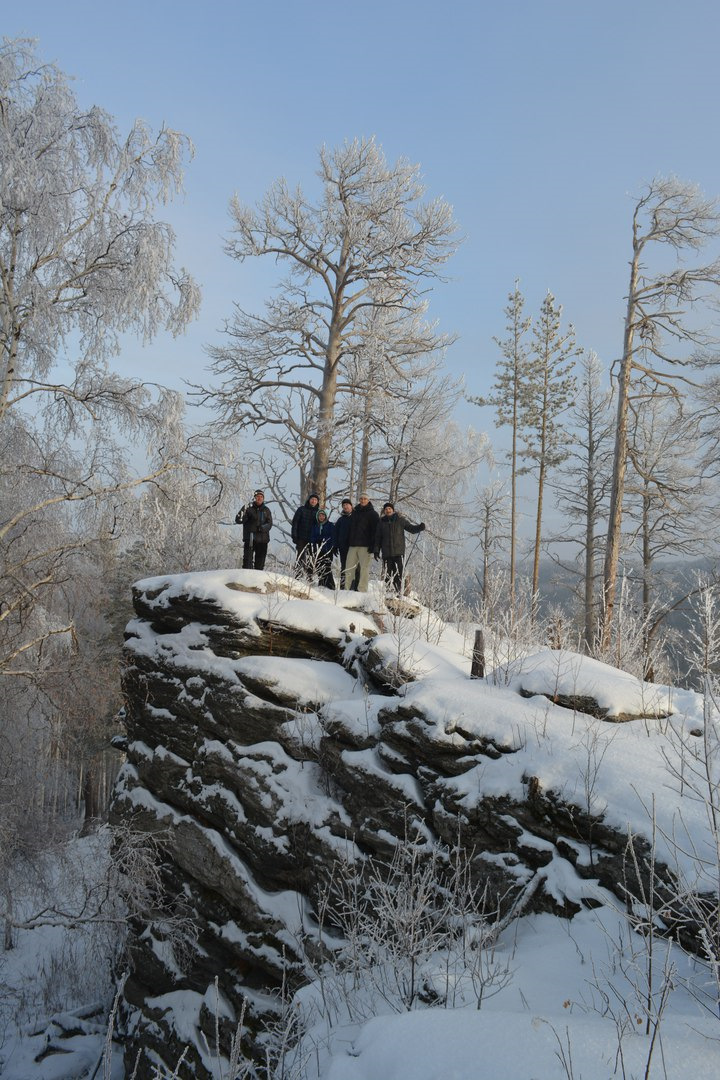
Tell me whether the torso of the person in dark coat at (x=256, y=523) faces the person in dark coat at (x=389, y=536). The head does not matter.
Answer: no

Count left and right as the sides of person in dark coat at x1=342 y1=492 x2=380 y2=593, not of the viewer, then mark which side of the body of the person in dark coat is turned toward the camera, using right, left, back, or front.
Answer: front

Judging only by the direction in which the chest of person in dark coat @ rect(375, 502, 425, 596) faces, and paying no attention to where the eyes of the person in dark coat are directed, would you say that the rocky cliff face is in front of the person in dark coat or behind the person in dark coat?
in front

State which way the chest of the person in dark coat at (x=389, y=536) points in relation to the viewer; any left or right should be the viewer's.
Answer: facing the viewer

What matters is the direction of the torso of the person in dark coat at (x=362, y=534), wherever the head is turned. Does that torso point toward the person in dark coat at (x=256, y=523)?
no

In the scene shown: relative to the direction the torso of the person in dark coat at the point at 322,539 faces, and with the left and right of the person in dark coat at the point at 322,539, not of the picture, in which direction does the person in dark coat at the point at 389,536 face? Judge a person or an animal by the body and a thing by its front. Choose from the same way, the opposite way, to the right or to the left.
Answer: the same way

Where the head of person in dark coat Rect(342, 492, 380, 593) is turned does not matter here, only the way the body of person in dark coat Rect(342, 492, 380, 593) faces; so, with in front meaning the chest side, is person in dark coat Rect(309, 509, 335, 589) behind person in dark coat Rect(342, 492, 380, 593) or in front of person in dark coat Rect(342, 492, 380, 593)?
behind

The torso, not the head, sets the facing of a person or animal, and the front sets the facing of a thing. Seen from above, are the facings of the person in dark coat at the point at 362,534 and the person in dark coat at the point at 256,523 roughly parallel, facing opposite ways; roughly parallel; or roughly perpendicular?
roughly parallel
